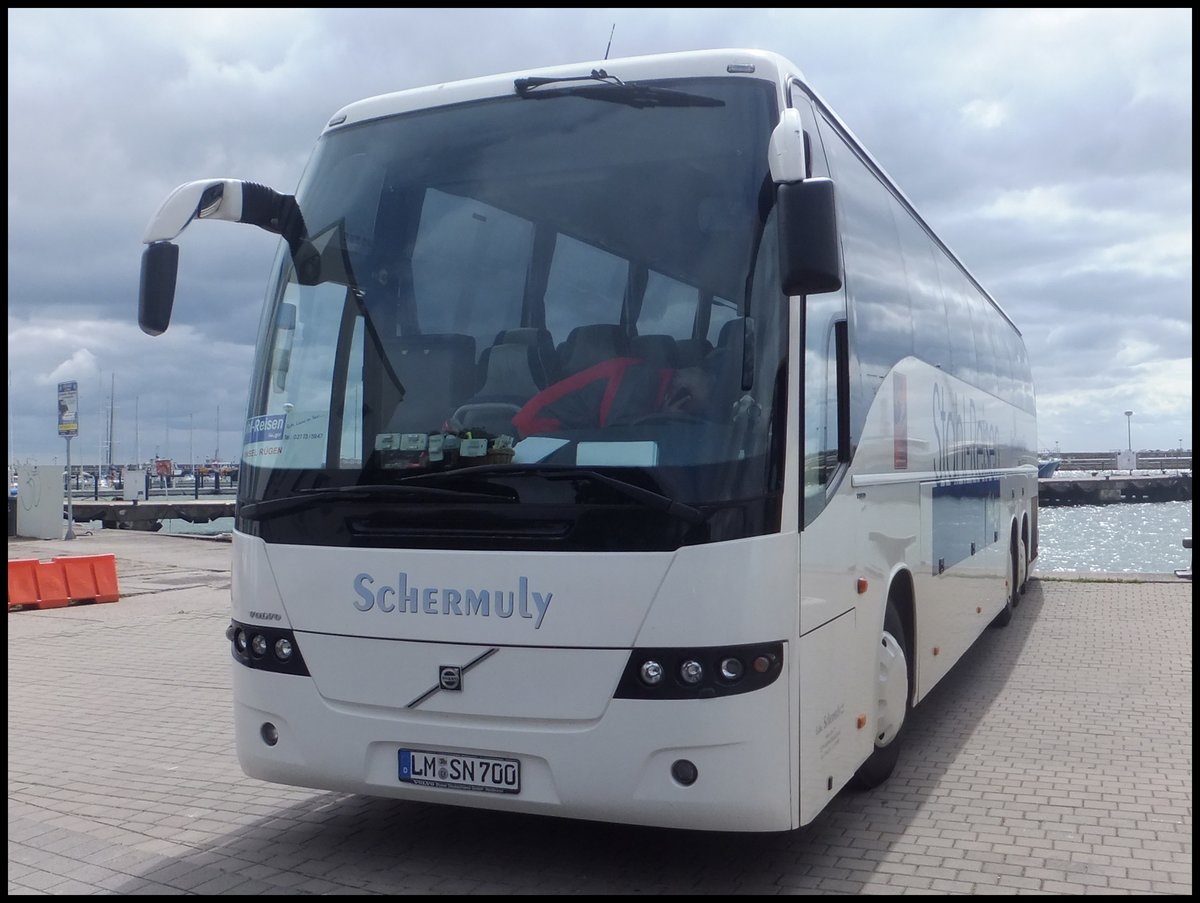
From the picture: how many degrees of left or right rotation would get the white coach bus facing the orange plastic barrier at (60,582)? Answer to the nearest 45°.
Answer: approximately 90° to its right

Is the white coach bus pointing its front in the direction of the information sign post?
no

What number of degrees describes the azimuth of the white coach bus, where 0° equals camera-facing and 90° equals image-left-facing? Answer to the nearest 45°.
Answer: approximately 45°

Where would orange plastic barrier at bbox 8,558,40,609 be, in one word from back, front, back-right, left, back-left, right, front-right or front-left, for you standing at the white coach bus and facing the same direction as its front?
right
